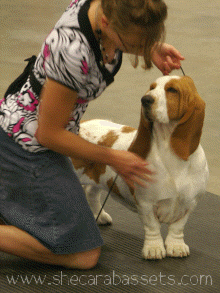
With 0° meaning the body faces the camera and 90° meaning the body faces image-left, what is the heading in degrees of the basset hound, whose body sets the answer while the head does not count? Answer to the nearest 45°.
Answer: approximately 315°
